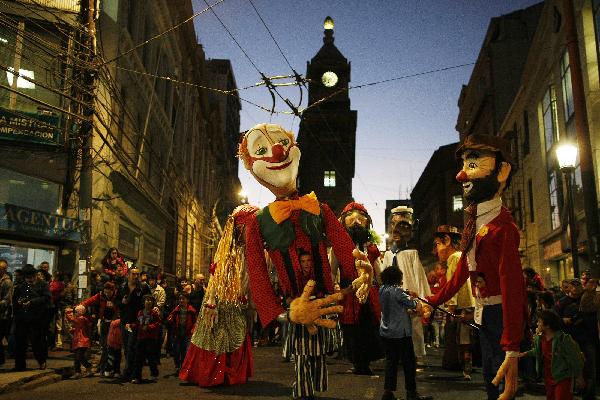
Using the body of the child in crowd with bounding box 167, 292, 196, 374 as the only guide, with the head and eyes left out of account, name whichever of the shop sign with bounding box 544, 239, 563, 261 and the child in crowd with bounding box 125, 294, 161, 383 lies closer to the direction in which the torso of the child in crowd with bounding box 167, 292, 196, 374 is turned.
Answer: the child in crowd

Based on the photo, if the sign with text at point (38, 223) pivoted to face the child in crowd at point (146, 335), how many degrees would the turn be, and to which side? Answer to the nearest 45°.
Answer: approximately 45° to its right

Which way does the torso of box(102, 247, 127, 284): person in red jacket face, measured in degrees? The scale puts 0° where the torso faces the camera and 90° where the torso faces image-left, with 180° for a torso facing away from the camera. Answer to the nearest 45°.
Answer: approximately 315°

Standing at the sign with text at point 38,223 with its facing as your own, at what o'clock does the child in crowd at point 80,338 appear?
The child in crowd is roughly at 1 o'clock from the sign with text.

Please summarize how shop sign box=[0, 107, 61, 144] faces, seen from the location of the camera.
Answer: facing the viewer and to the right of the viewer

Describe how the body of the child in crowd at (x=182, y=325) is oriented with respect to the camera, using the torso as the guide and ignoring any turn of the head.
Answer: toward the camera

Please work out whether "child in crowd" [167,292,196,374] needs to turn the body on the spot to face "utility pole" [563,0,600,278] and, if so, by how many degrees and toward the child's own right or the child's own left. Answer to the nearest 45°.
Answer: approximately 45° to the child's own left

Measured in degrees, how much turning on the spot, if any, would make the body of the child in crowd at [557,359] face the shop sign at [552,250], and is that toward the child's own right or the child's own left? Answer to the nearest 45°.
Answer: approximately 135° to the child's own right

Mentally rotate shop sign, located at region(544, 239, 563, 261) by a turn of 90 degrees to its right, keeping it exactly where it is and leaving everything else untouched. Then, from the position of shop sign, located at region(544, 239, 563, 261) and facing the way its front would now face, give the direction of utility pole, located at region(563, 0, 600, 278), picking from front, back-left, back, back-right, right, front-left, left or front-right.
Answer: back-left
